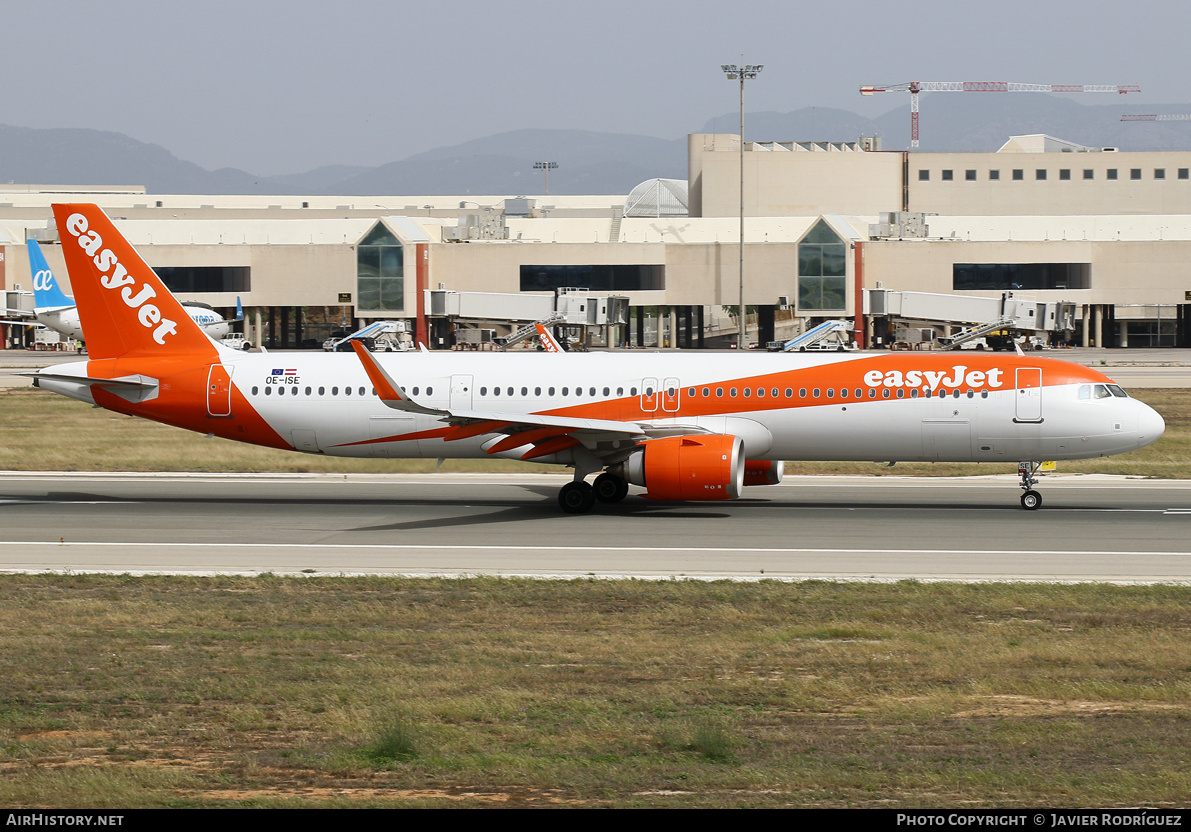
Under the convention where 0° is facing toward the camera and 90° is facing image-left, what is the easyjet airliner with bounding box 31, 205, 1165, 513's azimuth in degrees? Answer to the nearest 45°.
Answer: approximately 270°
